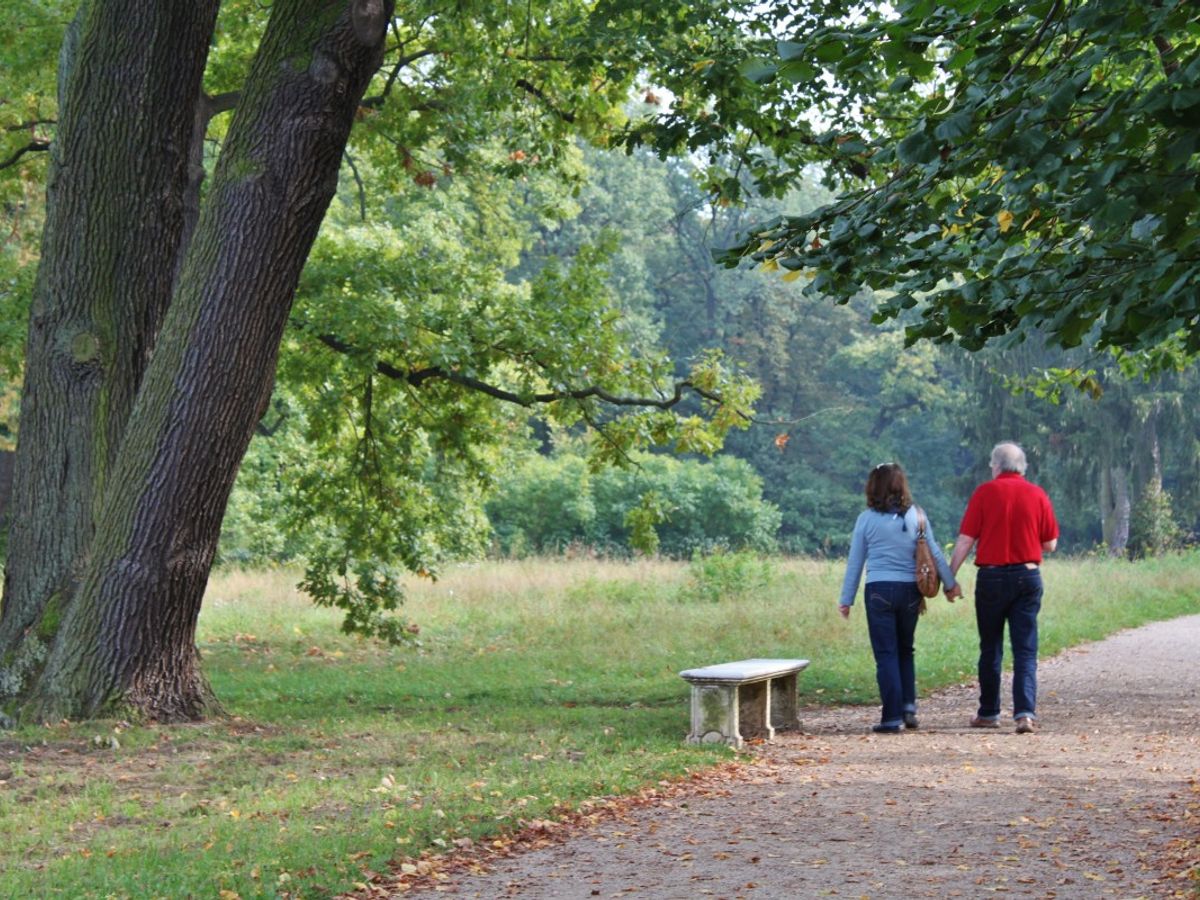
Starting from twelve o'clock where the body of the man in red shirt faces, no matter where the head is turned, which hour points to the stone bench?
The stone bench is roughly at 8 o'clock from the man in red shirt.

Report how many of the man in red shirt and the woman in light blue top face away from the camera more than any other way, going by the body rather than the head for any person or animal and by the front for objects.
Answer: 2

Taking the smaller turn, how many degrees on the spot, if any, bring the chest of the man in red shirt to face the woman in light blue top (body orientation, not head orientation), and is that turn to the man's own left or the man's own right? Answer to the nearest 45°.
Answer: approximately 90° to the man's own left

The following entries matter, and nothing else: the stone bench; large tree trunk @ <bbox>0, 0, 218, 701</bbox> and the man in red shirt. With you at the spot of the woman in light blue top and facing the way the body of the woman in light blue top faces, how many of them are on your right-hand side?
1

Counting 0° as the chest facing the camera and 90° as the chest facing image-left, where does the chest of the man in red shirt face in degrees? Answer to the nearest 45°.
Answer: approximately 180°

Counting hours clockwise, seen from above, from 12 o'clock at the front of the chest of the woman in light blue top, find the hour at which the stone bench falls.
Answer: The stone bench is roughly at 8 o'clock from the woman in light blue top.

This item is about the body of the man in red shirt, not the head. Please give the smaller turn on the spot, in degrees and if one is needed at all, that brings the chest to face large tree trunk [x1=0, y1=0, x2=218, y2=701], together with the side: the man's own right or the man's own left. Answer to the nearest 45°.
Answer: approximately 90° to the man's own left

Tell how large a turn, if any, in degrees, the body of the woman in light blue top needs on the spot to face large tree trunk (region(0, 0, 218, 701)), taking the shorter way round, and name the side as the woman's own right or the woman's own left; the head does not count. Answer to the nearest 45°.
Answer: approximately 90° to the woman's own left

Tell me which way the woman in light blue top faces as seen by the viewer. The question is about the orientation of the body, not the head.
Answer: away from the camera

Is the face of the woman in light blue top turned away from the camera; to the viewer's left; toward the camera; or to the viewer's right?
away from the camera

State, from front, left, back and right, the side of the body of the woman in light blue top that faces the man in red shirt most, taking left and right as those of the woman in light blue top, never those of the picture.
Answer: right
